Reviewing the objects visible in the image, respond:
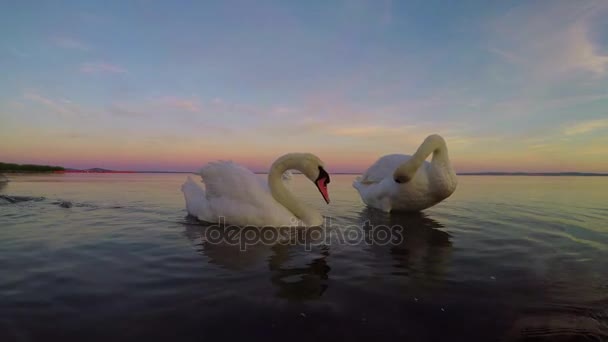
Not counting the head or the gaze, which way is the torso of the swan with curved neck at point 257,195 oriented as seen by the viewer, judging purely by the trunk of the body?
to the viewer's right

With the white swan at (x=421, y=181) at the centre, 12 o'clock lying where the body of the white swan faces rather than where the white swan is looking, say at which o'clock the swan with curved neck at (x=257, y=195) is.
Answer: The swan with curved neck is roughly at 5 o'clock from the white swan.

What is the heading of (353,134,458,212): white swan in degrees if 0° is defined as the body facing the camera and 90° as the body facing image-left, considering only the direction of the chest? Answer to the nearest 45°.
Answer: approximately 270°

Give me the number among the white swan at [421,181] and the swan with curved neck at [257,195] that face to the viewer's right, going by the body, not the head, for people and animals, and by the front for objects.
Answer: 2

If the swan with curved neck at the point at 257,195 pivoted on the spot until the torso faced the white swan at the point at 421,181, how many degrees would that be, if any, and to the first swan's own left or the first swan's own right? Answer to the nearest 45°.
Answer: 0° — it already faces it
